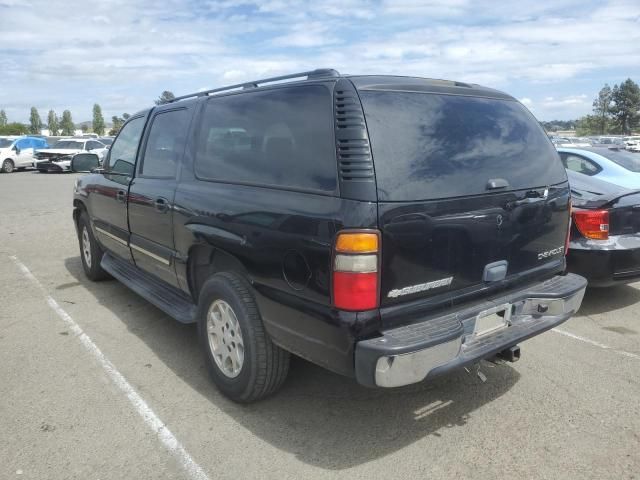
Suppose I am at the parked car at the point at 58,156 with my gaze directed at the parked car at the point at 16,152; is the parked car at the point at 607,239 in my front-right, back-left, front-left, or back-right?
back-left

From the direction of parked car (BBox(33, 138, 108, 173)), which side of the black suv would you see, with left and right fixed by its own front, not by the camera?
front

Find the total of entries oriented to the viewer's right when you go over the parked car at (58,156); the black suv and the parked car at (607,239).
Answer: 0

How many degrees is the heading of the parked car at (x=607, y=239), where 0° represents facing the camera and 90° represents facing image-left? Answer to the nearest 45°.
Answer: approximately 135°

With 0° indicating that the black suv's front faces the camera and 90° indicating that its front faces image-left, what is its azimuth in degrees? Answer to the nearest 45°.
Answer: approximately 135°

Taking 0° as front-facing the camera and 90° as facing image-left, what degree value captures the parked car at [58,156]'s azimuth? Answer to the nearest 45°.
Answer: approximately 45°

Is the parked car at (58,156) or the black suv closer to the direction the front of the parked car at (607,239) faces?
the parked car

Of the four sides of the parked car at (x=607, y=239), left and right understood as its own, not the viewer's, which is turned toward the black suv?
left

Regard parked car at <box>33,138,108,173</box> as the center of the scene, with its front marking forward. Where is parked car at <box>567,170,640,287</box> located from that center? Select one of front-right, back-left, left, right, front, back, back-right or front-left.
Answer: front-left

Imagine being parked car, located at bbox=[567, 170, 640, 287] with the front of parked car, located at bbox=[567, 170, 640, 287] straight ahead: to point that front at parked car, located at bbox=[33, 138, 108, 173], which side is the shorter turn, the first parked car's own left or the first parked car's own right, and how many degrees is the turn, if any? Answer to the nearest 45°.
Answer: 0° — it already faces it

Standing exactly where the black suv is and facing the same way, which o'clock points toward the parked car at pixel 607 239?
The parked car is roughly at 3 o'clock from the black suv.

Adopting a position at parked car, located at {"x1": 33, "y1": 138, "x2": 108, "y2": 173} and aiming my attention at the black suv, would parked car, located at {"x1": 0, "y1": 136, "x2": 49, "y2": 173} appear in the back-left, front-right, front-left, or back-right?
back-right

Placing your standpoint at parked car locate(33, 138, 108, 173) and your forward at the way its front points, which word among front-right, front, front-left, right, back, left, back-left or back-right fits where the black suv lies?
front-left

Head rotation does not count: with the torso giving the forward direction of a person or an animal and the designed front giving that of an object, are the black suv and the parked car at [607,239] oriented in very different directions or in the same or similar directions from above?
same or similar directions

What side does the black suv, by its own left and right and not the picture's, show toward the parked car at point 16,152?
front

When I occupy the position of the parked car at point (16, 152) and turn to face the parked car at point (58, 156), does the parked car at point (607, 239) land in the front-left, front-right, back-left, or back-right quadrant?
front-right

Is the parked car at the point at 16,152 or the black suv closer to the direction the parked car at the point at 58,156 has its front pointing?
the black suv

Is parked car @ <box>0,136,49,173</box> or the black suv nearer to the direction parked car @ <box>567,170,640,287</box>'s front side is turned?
the parked car

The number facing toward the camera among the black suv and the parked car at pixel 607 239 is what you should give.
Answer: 0
